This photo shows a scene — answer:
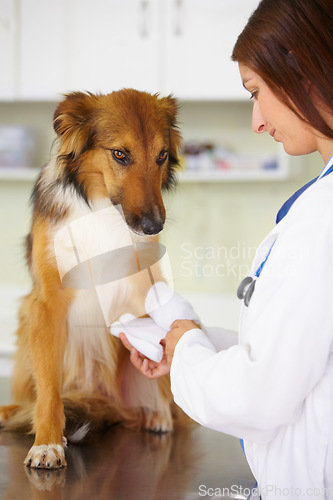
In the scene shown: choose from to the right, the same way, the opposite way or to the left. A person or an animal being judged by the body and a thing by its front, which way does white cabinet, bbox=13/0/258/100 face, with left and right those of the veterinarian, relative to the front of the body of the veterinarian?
to the left

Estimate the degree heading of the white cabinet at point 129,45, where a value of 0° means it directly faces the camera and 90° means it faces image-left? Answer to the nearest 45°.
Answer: approximately 0°

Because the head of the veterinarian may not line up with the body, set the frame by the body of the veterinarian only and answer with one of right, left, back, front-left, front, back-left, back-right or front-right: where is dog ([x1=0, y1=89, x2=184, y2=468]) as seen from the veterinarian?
front-right

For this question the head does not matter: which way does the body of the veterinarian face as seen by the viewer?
to the viewer's left

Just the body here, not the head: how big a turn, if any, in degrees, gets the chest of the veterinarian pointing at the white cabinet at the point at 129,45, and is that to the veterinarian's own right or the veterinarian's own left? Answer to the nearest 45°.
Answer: approximately 90° to the veterinarian's own right

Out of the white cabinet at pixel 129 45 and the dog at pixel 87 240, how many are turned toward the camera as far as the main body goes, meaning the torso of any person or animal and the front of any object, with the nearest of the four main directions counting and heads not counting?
2

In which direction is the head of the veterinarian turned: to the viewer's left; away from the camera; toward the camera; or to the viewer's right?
to the viewer's left

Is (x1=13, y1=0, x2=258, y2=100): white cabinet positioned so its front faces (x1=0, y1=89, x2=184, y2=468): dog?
yes

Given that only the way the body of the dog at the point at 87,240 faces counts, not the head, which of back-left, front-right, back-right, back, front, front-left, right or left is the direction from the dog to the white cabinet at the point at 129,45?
back

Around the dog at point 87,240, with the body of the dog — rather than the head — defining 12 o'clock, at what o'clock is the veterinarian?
The veterinarian is roughly at 11 o'clock from the dog.

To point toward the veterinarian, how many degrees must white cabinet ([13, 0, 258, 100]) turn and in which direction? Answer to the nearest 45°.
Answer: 0° — it already faces them
